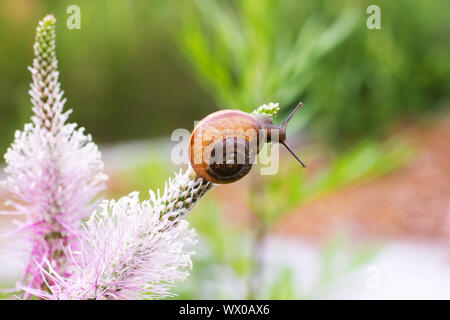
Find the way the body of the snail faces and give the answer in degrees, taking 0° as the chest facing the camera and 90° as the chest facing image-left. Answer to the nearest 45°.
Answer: approximately 270°
